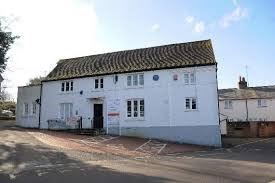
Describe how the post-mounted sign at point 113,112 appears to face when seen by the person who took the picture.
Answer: facing the viewer and to the left of the viewer

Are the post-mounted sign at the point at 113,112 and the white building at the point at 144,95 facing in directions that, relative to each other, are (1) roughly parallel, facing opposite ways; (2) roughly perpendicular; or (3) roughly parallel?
roughly parallel
